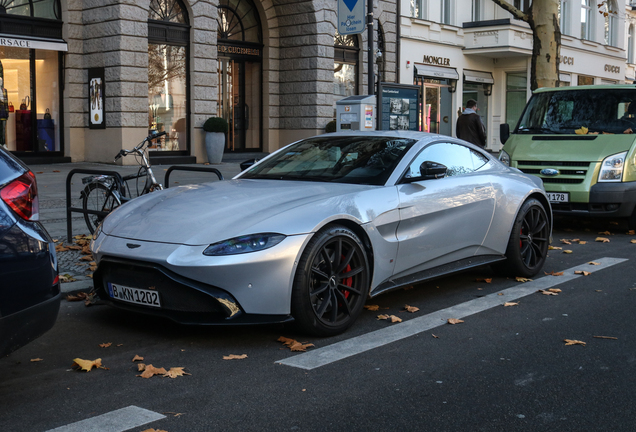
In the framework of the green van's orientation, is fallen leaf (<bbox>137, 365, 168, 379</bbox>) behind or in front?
in front

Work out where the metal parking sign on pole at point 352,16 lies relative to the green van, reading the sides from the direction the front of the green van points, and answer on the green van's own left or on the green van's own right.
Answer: on the green van's own right

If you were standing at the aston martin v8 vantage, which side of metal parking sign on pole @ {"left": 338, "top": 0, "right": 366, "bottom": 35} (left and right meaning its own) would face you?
front

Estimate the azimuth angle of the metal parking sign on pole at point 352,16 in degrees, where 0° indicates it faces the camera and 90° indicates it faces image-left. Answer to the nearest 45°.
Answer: approximately 0°

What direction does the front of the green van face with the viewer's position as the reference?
facing the viewer and to the left of the viewer

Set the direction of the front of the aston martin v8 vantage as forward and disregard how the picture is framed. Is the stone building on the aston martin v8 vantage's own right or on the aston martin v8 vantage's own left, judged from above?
on the aston martin v8 vantage's own right

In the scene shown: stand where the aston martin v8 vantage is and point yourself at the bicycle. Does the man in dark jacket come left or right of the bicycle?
right

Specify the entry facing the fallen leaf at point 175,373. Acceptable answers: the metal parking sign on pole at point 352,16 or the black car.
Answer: the metal parking sign on pole
